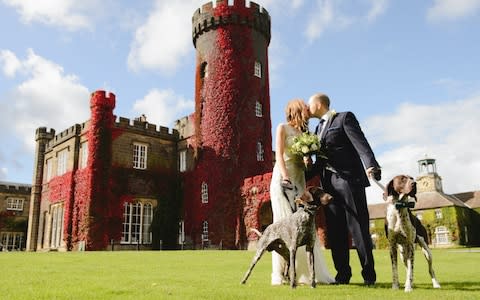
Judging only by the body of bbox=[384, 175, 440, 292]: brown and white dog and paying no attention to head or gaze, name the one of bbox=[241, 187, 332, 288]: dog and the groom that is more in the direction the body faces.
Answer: the dog

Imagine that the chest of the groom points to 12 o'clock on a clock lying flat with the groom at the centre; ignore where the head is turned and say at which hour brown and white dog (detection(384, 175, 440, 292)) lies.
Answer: The brown and white dog is roughly at 9 o'clock from the groom.

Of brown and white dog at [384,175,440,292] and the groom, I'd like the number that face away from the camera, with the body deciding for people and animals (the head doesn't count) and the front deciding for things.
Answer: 0

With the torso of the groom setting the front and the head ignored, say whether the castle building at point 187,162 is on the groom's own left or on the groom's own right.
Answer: on the groom's own right

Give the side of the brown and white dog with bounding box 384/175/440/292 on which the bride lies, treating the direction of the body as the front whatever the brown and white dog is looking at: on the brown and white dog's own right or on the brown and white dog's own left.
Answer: on the brown and white dog's own right

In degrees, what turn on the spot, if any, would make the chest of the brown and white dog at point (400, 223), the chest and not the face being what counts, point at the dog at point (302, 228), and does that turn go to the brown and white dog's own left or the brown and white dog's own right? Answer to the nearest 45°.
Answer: approximately 45° to the brown and white dog's own right

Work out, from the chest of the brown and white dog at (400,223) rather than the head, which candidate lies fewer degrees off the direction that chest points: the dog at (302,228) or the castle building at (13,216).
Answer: the dog

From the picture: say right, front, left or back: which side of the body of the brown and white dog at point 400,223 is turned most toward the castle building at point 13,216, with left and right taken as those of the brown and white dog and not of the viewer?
right

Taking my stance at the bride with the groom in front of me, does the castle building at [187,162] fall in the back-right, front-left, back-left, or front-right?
back-left

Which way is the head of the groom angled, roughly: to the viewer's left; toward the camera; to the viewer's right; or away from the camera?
to the viewer's left

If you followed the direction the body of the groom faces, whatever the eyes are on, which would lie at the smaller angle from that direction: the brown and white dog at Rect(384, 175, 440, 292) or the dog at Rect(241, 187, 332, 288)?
the dog

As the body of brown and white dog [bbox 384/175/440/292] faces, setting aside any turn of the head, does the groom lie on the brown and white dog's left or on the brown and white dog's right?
on the brown and white dog's right

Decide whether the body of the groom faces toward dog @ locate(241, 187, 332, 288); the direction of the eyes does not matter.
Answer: yes

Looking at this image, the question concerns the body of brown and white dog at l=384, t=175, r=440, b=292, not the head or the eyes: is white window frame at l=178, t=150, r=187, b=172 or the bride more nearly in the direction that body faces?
the bride
